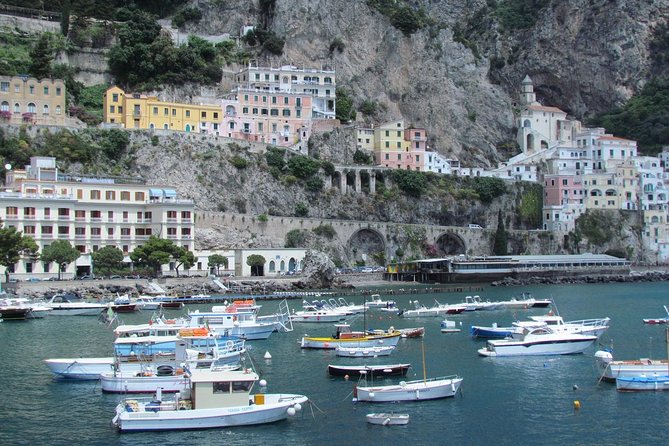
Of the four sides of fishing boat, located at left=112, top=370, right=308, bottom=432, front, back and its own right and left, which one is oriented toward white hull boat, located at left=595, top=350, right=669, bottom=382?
front

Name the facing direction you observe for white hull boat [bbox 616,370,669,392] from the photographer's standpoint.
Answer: facing to the left of the viewer

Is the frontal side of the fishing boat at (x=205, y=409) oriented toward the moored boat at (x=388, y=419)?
yes

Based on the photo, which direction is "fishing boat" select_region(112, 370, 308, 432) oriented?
to the viewer's right

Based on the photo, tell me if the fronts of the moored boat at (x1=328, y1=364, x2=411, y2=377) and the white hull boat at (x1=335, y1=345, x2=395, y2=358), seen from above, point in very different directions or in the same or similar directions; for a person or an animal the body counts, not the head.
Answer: same or similar directions

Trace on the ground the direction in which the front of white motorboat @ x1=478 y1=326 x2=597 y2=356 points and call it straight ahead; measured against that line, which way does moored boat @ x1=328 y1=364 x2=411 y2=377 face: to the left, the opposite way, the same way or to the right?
the same way

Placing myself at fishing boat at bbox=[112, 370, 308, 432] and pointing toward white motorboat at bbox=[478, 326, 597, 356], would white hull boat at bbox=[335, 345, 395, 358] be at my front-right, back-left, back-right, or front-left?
front-left

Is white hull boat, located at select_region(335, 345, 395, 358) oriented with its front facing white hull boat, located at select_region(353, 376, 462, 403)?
no
